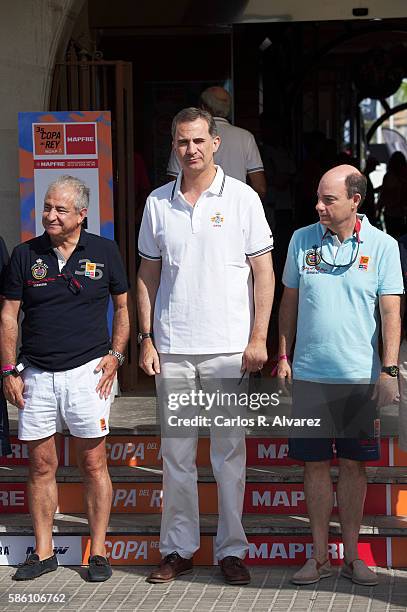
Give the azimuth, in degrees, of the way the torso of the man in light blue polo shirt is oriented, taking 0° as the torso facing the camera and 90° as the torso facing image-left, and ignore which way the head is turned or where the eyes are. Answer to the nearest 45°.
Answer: approximately 0°

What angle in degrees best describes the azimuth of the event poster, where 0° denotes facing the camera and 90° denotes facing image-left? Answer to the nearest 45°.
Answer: approximately 0°

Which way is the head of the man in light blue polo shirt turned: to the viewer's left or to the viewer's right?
to the viewer's left

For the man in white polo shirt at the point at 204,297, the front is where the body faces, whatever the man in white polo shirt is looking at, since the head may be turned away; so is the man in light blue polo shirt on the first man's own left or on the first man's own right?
on the first man's own left
